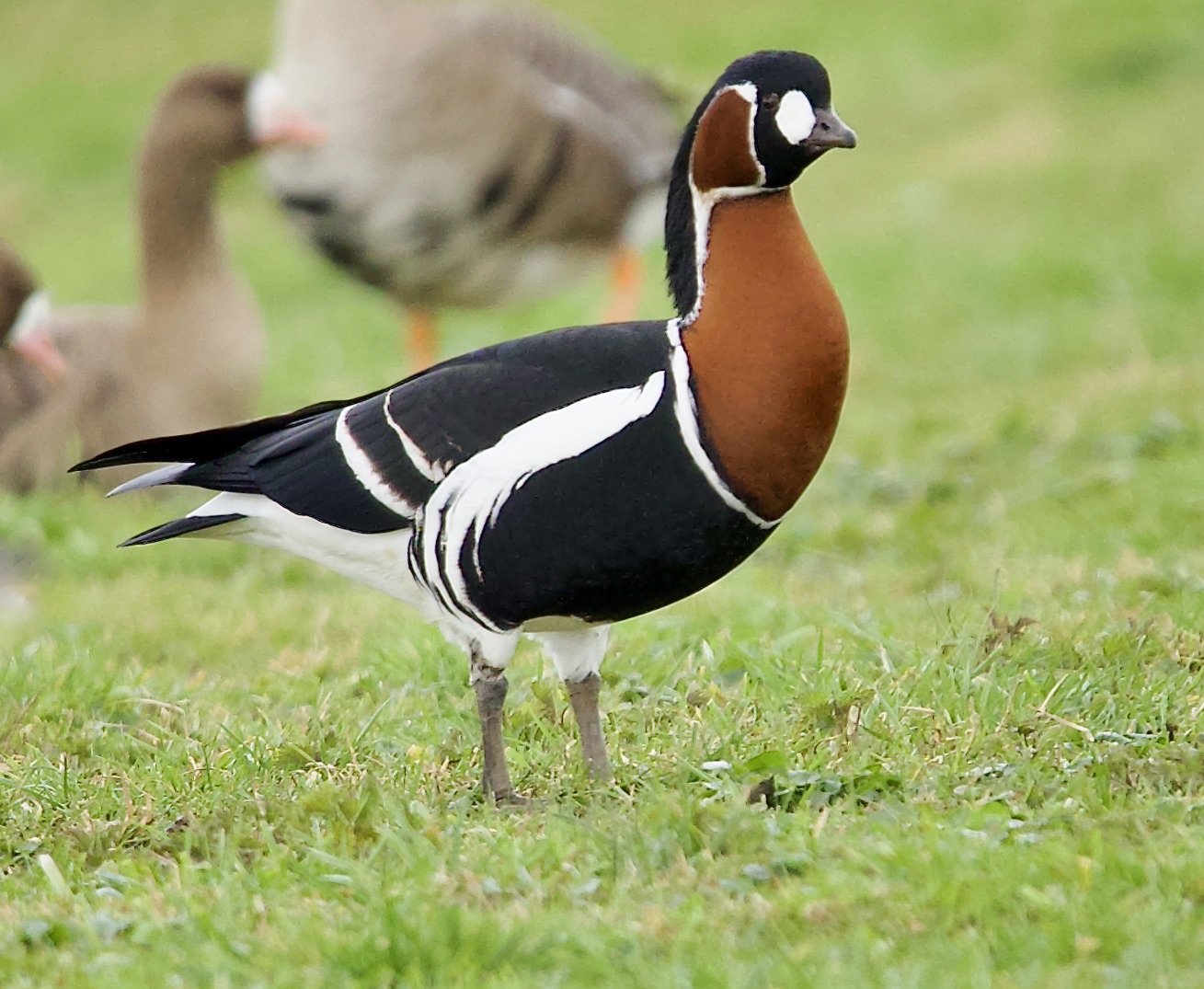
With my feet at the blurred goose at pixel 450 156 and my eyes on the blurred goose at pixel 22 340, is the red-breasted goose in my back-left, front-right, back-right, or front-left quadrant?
front-left

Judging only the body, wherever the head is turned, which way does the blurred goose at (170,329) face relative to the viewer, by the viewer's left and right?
facing to the right of the viewer

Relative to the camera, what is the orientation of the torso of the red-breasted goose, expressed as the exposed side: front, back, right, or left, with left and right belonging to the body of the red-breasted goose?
right

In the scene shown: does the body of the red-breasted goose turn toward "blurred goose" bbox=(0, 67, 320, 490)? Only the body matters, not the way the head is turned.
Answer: no

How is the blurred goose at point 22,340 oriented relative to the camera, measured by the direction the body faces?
to the viewer's right

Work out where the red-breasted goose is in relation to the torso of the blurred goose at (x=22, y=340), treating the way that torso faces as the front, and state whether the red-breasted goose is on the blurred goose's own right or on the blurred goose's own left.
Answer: on the blurred goose's own right

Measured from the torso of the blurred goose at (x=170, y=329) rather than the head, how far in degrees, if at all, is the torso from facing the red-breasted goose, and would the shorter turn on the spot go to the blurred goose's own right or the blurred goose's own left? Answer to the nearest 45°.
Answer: approximately 90° to the blurred goose's own right

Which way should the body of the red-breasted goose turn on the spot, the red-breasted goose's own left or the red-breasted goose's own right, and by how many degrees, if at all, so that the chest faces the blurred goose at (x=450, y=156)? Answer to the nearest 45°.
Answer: approximately 90° to the red-breasted goose's own left

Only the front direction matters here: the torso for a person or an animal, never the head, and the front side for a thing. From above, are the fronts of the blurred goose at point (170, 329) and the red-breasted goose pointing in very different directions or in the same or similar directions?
same or similar directions

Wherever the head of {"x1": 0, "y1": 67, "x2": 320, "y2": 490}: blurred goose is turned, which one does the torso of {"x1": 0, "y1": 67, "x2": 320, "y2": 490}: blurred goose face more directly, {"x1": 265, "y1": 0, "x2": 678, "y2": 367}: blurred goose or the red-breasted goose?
the blurred goose
